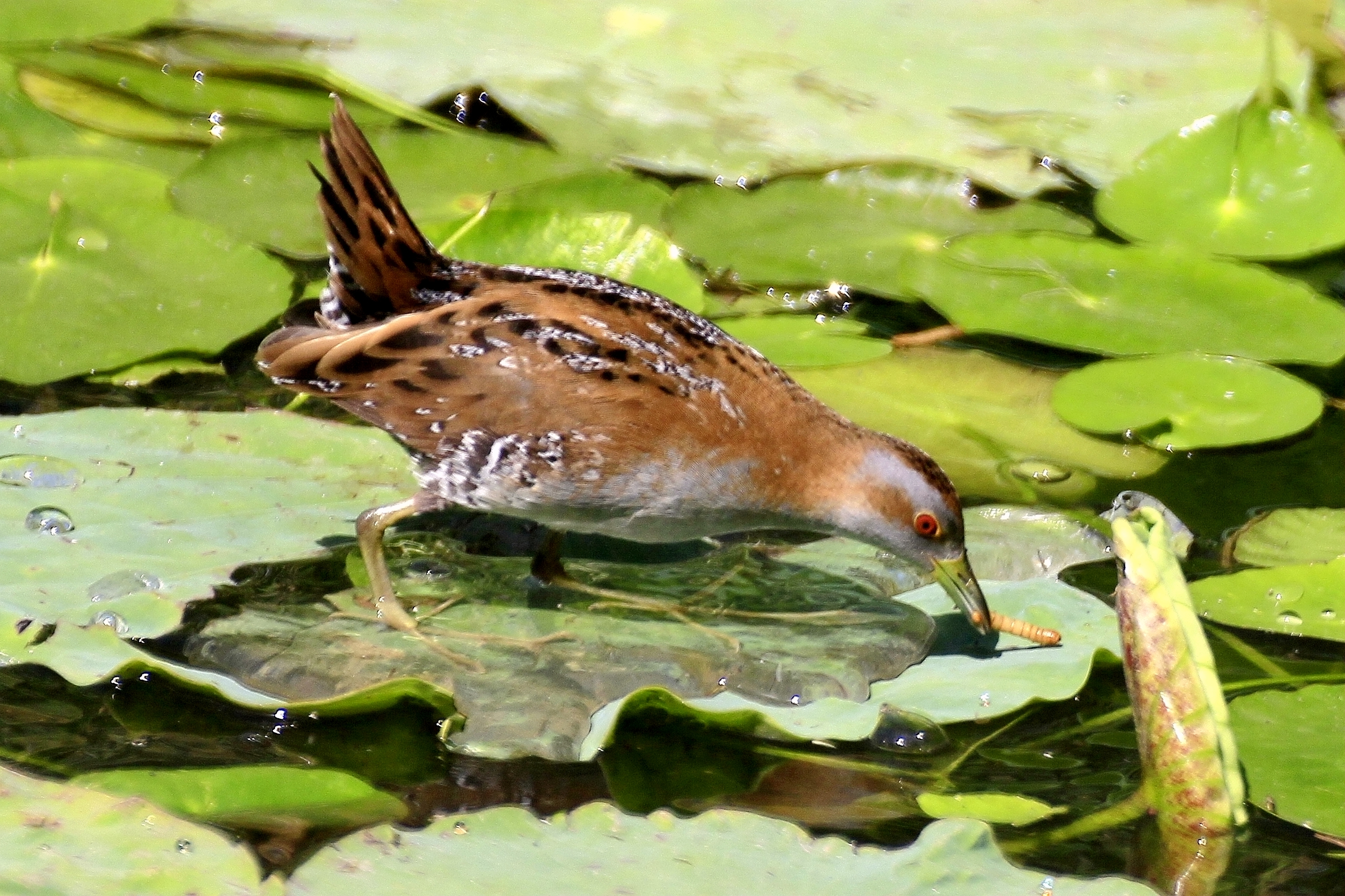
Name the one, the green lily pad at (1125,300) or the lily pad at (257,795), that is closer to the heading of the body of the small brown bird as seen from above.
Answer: the green lily pad

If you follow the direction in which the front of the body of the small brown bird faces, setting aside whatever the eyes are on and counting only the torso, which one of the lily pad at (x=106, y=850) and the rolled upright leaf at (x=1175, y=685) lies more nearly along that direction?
the rolled upright leaf

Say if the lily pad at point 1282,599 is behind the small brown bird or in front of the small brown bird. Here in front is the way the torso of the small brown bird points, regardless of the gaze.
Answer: in front

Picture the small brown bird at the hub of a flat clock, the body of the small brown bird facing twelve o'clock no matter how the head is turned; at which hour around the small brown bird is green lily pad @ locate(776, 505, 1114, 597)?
The green lily pad is roughly at 12 o'clock from the small brown bird.

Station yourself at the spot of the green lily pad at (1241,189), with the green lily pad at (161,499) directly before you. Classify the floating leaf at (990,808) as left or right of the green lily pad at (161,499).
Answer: left

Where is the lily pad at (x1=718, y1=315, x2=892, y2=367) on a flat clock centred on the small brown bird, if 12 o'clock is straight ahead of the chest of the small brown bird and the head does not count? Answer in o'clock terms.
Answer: The lily pad is roughly at 10 o'clock from the small brown bird.

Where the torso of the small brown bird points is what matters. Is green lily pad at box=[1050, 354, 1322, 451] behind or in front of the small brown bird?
in front

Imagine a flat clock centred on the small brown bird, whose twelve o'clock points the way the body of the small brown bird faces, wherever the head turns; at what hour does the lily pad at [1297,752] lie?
The lily pad is roughly at 1 o'clock from the small brown bird.

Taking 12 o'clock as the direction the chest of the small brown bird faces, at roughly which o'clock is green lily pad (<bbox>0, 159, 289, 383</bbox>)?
The green lily pad is roughly at 7 o'clock from the small brown bird.

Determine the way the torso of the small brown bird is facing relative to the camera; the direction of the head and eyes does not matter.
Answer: to the viewer's right

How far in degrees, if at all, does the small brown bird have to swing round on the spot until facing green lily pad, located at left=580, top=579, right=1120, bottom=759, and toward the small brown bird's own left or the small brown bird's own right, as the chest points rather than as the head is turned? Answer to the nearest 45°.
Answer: approximately 45° to the small brown bird's own right
